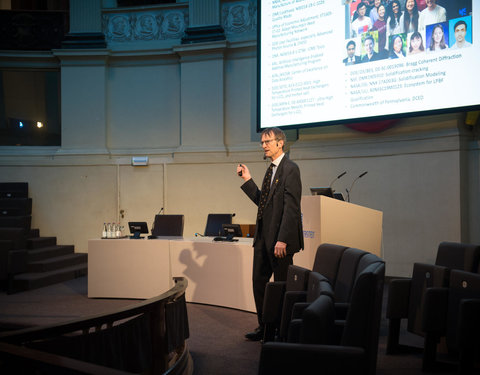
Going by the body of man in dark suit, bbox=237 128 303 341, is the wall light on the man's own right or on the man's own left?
on the man's own right

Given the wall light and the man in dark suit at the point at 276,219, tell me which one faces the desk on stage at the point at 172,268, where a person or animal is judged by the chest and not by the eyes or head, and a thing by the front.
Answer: the wall light

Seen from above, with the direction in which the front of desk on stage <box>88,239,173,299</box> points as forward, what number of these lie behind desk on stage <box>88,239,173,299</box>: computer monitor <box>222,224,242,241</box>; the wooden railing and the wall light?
1

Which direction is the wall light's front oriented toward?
toward the camera

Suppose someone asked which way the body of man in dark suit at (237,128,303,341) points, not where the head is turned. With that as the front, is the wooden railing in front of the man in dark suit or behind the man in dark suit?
in front

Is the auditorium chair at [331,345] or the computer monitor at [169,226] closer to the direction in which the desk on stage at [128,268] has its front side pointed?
the auditorium chair

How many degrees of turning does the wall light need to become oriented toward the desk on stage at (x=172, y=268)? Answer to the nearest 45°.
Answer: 0° — it already faces it

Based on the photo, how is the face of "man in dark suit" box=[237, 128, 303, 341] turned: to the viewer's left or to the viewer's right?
to the viewer's left

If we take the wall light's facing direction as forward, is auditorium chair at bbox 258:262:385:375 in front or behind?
in front

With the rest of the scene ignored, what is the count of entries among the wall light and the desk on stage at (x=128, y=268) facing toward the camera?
2

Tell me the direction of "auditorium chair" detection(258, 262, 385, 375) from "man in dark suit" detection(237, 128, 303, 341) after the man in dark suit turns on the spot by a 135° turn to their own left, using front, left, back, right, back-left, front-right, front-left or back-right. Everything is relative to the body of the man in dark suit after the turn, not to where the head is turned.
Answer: right
